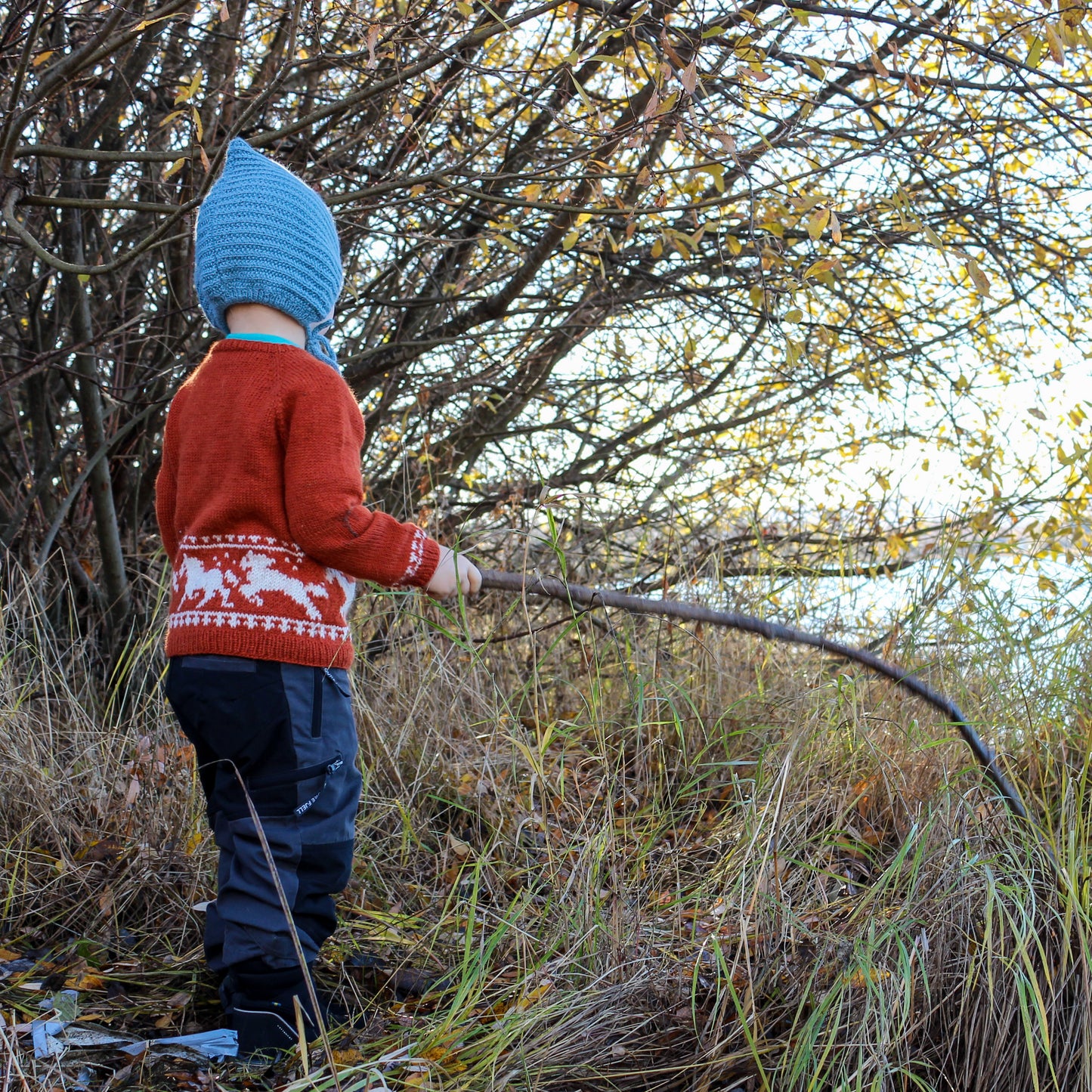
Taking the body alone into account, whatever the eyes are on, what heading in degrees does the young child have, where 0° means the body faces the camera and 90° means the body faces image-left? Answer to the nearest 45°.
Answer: approximately 225°

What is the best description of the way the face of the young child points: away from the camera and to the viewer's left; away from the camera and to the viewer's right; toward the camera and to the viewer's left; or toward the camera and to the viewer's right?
away from the camera and to the viewer's right
